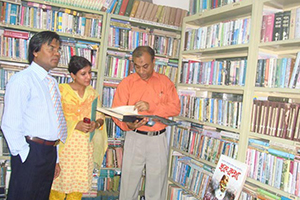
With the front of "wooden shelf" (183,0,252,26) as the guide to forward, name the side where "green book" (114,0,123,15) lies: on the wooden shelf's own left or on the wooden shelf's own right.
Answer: on the wooden shelf's own right

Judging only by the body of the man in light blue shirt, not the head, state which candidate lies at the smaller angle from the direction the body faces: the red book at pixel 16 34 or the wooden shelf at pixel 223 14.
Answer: the wooden shelf

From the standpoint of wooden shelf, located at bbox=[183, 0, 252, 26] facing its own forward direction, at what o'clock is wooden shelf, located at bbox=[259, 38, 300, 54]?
wooden shelf, located at bbox=[259, 38, 300, 54] is roughly at 9 o'clock from wooden shelf, located at bbox=[183, 0, 252, 26].

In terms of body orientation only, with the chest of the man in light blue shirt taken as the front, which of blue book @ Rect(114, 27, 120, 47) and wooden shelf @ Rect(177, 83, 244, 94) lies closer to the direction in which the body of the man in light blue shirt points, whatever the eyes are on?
the wooden shelf
